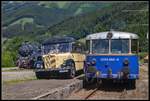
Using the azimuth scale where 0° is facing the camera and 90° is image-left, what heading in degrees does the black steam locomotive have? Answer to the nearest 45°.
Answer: approximately 45°

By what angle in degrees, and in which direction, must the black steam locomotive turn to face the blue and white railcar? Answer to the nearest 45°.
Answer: approximately 45° to its left

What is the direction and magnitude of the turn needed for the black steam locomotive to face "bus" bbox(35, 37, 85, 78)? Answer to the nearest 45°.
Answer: approximately 45° to its left
